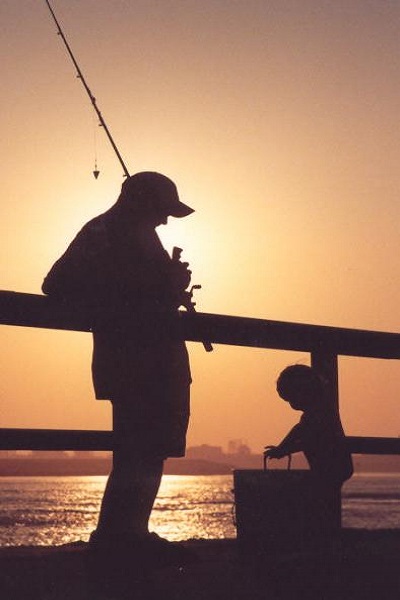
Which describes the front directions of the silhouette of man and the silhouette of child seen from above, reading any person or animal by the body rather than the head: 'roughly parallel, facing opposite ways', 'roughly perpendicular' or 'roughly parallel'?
roughly parallel, facing opposite ways

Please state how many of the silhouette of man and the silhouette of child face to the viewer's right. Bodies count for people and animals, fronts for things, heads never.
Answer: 1

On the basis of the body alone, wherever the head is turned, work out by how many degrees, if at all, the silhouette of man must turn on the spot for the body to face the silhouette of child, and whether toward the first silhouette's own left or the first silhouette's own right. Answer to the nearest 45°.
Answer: approximately 45° to the first silhouette's own left

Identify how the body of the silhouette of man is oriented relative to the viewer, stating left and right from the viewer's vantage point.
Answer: facing to the right of the viewer

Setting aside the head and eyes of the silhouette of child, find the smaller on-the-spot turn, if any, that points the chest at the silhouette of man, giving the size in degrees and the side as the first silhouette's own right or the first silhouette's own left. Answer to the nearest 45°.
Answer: approximately 45° to the first silhouette's own left

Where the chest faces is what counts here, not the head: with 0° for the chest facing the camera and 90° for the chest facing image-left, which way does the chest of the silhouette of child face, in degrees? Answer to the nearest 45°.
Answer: approximately 90°
